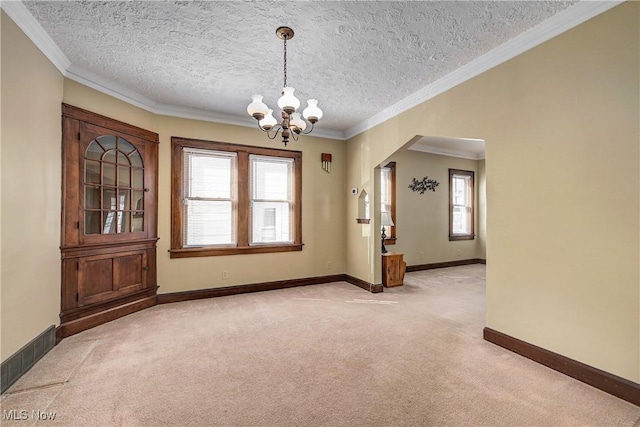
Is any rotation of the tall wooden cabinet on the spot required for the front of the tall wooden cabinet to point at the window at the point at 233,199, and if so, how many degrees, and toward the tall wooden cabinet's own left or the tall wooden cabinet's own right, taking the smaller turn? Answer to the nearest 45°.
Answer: approximately 45° to the tall wooden cabinet's own left

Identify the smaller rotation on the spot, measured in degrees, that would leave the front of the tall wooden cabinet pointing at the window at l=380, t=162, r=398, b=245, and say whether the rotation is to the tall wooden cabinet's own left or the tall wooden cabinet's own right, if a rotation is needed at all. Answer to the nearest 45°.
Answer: approximately 45° to the tall wooden cabinet's own left

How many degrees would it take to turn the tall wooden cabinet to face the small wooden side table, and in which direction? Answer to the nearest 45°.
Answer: approximately 45° to its left

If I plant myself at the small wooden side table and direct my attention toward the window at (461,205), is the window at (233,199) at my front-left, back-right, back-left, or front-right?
back-left

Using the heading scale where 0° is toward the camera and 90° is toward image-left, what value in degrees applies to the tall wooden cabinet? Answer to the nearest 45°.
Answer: approximately 315°

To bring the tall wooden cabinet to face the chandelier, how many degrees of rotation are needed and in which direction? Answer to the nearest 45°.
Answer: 0° — it already faces it

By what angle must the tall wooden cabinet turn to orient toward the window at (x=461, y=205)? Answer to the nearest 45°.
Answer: approximately 45° to its left
